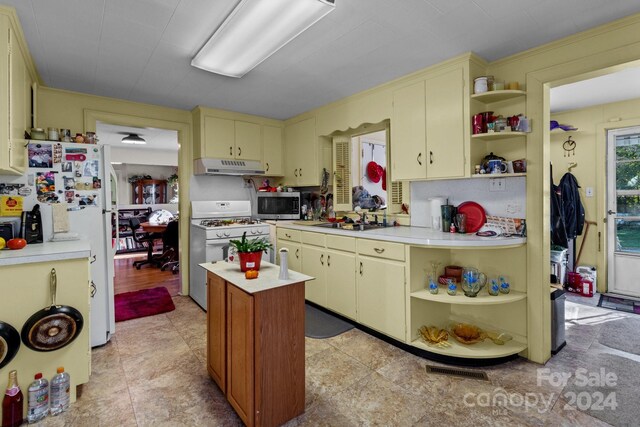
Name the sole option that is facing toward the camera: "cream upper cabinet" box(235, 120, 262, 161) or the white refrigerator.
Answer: the cream upper cabinet

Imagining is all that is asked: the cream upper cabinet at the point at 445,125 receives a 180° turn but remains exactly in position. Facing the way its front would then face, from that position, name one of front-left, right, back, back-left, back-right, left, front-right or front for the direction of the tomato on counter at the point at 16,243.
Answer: back

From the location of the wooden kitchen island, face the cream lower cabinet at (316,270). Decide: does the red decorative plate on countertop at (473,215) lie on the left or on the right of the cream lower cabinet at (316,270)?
right

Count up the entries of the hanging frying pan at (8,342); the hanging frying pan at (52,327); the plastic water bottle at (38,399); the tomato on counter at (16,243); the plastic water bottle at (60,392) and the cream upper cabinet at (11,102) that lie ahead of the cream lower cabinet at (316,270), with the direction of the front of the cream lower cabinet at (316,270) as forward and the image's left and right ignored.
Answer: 6

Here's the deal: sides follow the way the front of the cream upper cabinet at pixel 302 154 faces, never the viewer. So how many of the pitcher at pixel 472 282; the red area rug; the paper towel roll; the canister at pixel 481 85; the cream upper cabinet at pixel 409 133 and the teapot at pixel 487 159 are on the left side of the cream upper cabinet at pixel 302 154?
5

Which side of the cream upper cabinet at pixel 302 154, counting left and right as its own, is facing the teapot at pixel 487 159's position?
left

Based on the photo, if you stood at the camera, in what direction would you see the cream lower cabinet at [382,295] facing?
facing the viewer and to the left of the viewer

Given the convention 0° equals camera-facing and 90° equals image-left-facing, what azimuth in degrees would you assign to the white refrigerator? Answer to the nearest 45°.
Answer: approximately 270°

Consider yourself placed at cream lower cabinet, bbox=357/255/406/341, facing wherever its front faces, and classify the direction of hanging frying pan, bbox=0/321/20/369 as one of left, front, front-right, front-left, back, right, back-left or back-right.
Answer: front

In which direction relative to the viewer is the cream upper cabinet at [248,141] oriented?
toward the camera
